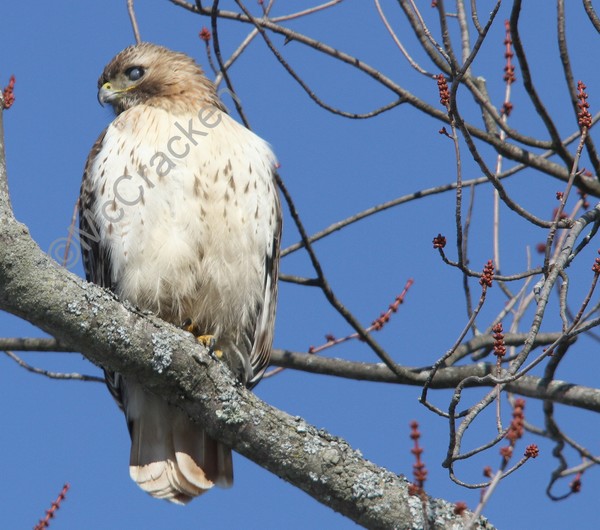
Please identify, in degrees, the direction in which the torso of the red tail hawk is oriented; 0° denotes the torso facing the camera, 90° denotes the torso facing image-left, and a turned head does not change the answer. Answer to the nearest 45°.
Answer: approximately 0°
